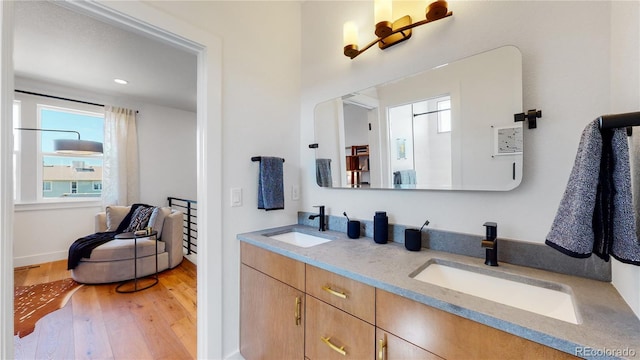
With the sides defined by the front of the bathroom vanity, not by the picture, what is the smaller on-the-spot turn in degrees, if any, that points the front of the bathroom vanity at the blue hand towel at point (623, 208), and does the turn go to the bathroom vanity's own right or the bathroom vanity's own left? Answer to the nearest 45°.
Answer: approximately 135° to the bathroom vanity's own left

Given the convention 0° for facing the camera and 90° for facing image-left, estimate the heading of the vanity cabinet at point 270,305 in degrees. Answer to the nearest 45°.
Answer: approximately 45°

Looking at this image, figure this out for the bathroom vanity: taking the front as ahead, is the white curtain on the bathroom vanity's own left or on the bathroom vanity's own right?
on the bathroom vanity's own right

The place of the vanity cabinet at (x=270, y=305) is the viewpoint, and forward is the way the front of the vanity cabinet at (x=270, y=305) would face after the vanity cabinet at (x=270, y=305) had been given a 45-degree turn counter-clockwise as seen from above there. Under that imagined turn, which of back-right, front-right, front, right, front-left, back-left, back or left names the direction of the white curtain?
back-right

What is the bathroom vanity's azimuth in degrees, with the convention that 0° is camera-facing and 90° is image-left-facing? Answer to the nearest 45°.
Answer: approximately 45°

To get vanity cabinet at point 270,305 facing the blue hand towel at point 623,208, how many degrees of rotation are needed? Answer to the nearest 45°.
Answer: approximately 90° to its left

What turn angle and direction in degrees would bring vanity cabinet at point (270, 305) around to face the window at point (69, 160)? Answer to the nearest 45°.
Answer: approximately 90° to its right

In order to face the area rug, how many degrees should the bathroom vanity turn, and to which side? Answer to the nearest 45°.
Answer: approximately 45° to its right
